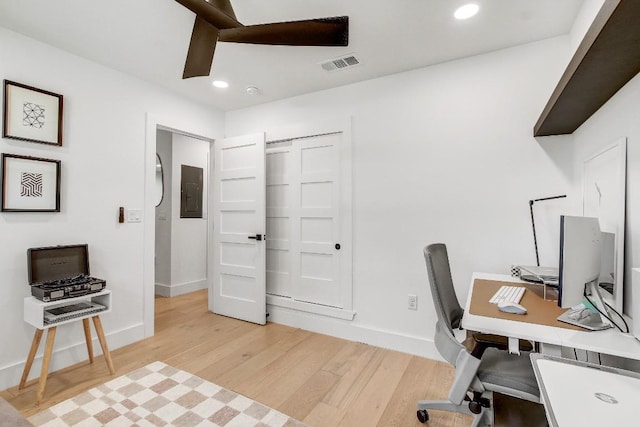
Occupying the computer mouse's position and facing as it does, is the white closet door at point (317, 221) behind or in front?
behind

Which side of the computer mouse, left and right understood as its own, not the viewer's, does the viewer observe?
right

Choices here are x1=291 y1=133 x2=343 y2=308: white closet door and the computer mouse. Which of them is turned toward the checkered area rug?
the white closet door

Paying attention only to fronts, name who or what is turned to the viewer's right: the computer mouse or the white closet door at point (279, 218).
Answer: the computer mouse

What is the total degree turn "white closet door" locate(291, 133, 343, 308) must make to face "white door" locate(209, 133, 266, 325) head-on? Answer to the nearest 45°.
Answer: approximately 45° to its right

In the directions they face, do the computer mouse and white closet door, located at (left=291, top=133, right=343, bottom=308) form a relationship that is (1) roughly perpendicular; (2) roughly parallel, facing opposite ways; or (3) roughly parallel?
roughly perpendicular

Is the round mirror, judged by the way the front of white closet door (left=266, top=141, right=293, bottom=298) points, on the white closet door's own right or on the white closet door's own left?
on the white closet door's own right

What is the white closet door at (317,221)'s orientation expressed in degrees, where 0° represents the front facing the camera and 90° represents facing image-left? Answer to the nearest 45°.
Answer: approximately 45°
